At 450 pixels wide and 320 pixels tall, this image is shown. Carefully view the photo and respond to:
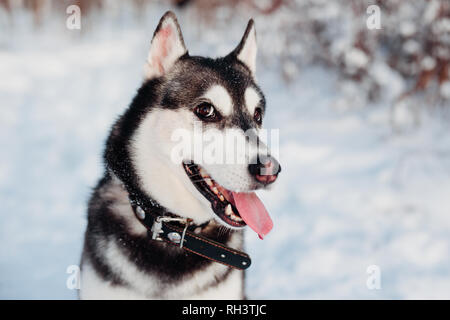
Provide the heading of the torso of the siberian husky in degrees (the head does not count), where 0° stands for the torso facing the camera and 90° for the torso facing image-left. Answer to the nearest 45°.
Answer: approximately 315°
